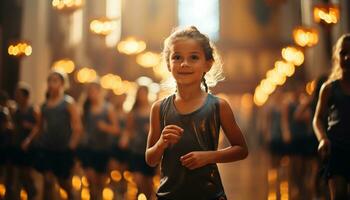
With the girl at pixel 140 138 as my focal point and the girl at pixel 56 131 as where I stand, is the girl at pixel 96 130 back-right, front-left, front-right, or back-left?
front-left

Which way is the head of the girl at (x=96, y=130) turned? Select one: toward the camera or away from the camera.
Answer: toward the camera

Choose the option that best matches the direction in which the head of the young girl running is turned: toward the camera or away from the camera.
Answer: toward the camera

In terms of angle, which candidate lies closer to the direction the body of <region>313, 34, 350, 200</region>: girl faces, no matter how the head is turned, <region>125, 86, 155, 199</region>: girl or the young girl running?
the young girl running

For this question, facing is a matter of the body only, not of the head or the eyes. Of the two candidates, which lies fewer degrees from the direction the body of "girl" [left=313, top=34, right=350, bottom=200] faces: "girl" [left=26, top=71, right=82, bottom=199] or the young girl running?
the young girl running

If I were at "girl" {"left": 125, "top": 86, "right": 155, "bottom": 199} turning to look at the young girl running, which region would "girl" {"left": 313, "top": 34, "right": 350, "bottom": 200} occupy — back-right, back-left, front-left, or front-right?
front-left

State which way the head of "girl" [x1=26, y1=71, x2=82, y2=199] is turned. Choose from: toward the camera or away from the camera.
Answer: toward the camera

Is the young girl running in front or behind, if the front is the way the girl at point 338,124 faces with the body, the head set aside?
in front
